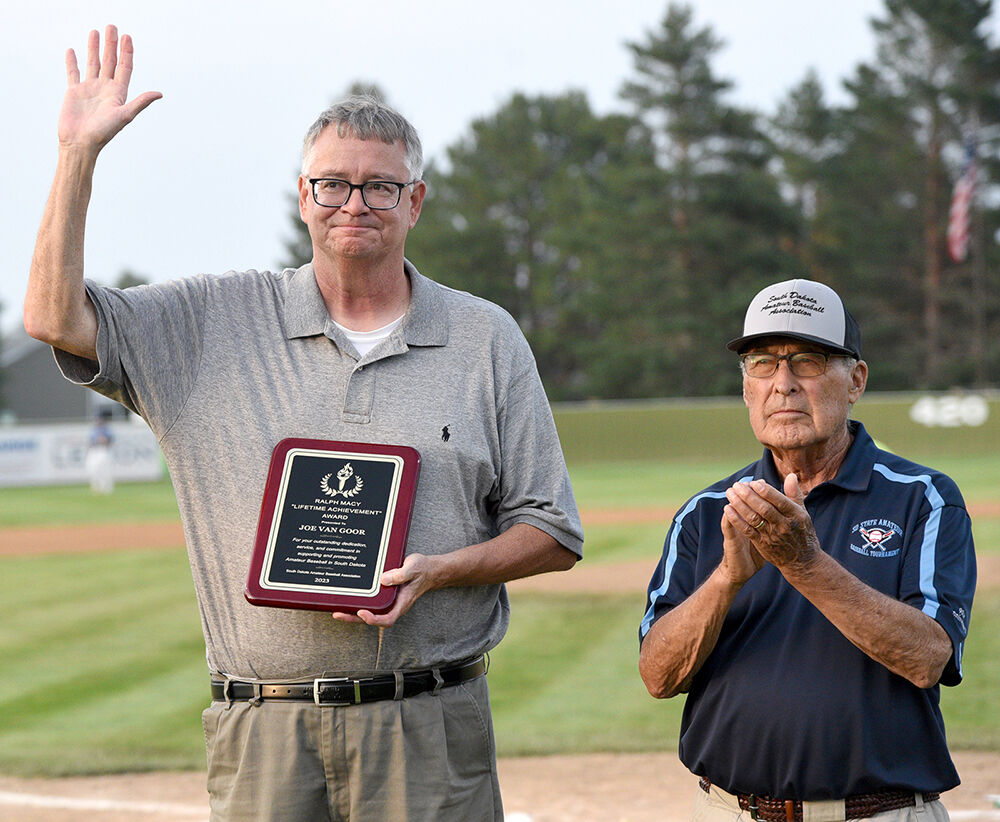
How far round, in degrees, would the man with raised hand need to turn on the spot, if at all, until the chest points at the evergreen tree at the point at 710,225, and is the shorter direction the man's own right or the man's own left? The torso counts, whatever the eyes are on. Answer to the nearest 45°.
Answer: approximately 180°

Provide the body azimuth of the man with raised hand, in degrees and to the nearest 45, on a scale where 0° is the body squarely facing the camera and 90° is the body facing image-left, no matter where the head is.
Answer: approximately 0°

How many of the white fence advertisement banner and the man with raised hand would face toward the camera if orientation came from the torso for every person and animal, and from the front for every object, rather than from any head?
2

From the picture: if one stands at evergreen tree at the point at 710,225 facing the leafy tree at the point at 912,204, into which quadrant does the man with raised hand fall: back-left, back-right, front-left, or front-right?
back-right

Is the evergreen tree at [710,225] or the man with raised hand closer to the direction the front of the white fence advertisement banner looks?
the man with raised hand

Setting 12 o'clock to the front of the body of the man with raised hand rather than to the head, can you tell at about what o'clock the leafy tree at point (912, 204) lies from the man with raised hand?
The leafy tree is roughly at 7 o'clock from the man with raised hand.

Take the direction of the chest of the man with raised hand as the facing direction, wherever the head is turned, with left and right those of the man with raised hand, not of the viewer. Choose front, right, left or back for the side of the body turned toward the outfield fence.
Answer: back
